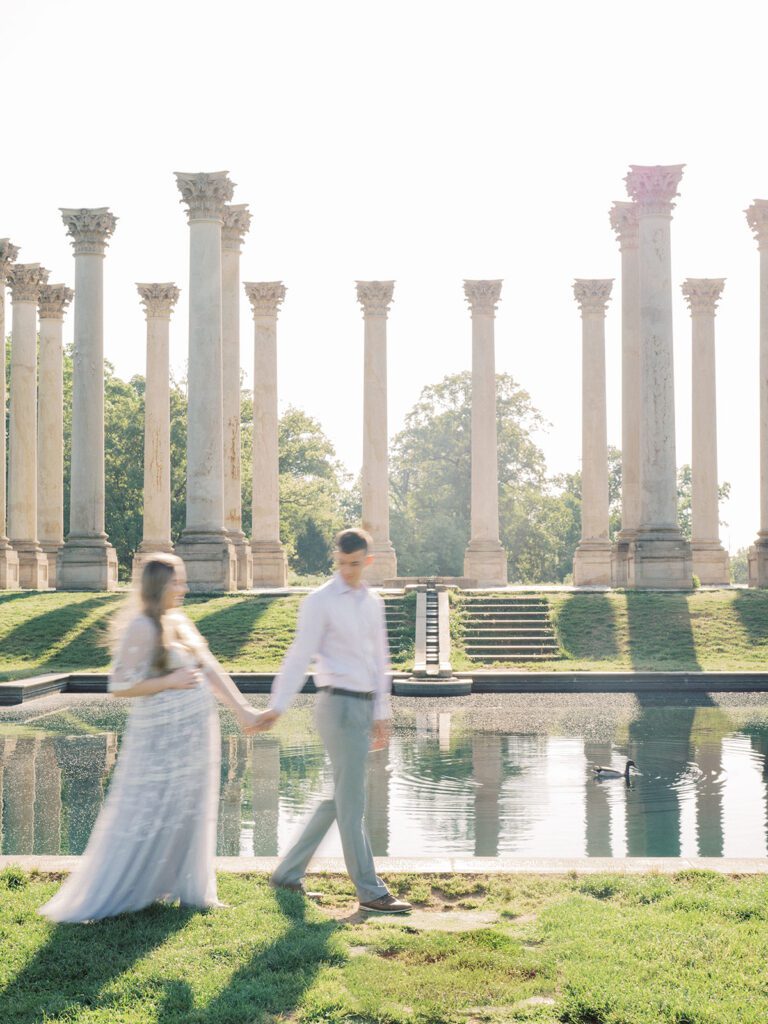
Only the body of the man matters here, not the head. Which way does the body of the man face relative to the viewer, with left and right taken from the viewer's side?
facing the viewer and to the right of the viewer

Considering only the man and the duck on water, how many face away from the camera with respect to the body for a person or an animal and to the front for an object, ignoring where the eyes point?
0

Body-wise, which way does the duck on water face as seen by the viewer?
to the viewer's right

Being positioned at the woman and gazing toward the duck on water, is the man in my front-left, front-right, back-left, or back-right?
front-right

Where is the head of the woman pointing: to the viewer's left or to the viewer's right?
to the viewer's right

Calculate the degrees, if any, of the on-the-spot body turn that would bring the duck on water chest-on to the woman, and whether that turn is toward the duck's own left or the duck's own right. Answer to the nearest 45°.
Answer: approximately 90° to the duck's own right

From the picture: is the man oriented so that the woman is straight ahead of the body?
no

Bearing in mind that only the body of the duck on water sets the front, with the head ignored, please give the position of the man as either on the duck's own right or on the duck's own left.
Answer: on the duck's own right

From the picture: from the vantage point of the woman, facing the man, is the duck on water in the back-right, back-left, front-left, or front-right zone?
front-left

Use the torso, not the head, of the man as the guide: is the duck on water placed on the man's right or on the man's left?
on the man's left
